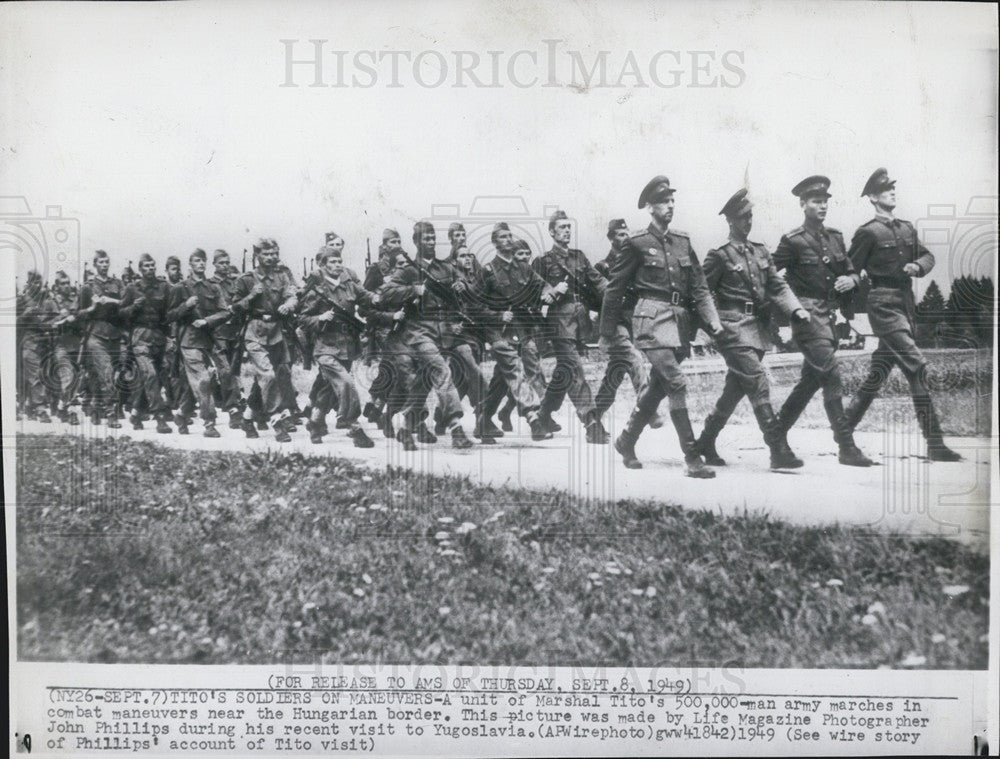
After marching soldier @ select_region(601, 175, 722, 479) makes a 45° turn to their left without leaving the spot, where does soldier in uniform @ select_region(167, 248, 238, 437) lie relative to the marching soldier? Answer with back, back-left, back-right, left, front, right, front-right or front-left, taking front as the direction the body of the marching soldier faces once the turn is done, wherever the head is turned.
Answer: back

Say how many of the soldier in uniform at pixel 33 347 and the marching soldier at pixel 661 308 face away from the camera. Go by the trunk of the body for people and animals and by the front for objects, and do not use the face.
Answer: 0

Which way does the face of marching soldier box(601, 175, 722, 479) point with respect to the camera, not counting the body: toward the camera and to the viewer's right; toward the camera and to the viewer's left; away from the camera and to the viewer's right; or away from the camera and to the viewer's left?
toward the camera and to the viewer's right

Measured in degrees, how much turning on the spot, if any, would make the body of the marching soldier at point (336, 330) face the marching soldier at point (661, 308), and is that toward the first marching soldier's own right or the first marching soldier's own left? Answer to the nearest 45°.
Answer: approximately 45° to the first marching soldier's own left

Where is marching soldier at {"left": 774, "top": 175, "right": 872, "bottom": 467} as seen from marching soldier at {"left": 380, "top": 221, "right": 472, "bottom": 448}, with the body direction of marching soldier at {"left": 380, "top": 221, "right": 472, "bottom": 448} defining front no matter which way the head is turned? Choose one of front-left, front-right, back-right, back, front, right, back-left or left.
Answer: front-left

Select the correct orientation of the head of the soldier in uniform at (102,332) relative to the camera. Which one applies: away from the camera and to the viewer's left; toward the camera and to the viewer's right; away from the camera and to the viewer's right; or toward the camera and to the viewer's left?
toward the camera and to the viewer's right

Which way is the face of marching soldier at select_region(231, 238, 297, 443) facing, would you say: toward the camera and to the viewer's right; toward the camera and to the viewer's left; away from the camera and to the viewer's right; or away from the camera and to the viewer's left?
toward the camera and to the viewer's right

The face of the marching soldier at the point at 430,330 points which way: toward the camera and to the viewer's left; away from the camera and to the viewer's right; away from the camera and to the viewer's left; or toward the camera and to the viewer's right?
toward the camera and to the viewer's right

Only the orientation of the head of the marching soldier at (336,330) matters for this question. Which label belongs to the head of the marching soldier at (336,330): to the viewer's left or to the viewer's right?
to the viewer's right

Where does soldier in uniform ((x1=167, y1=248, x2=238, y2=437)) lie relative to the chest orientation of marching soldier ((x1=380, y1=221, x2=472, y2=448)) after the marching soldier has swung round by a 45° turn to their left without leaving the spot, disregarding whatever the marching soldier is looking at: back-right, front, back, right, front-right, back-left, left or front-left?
back

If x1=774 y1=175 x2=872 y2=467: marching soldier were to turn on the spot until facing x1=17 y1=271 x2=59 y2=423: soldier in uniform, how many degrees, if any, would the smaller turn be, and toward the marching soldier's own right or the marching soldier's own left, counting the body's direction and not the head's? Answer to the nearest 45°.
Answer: approximately 135° to the marching soldier's own right
